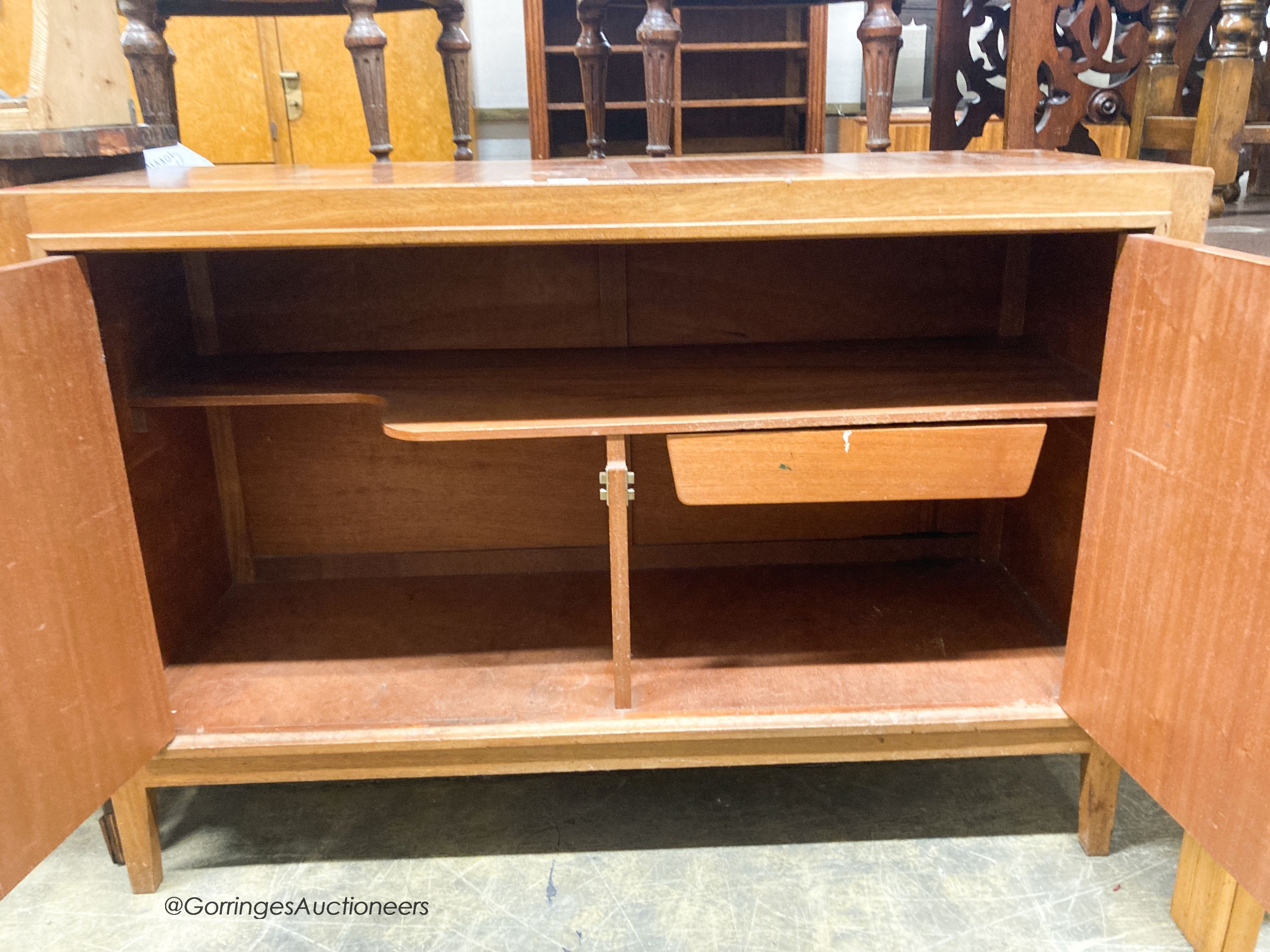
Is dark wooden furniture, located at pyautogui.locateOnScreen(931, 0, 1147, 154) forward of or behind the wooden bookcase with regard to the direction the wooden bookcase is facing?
forward

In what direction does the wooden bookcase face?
toward the camera

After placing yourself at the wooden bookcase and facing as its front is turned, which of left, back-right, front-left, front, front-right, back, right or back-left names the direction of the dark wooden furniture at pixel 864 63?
front

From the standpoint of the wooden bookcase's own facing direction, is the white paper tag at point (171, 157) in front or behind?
in front

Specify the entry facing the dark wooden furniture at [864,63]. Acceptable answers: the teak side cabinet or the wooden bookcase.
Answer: the wooden bookcase

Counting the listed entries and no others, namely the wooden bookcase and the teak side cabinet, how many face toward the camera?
2

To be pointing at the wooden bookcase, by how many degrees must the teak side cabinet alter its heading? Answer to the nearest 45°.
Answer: approximately 180°

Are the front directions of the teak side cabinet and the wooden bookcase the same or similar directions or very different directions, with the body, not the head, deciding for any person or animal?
same or similar directions

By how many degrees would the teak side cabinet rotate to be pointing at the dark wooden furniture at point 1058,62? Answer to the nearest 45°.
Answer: approximately 135° to its left

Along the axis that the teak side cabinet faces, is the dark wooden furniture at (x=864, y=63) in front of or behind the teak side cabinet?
behind

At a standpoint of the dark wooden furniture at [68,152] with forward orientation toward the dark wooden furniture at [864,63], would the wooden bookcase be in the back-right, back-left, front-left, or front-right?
front-left

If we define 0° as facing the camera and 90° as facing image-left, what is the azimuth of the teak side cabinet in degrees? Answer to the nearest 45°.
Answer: approximately 0°
